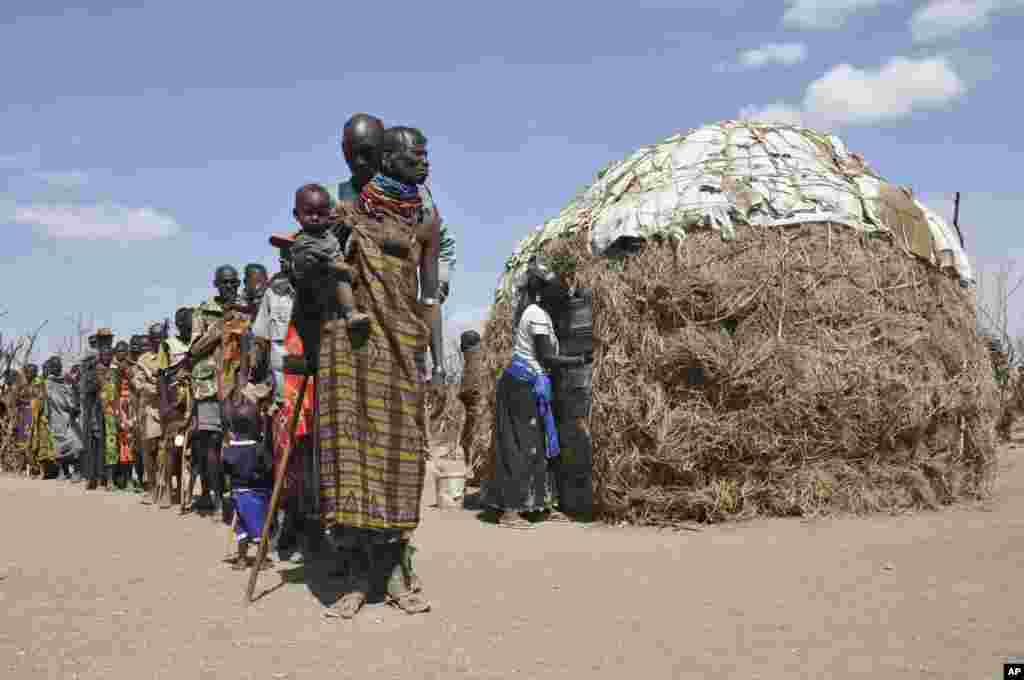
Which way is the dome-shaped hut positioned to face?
to the viewer's left

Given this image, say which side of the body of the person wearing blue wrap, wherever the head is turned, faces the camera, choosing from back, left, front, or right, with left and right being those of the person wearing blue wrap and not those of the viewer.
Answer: right

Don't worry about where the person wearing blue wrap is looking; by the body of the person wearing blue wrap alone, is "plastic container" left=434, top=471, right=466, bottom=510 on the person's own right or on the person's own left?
on the person's own left

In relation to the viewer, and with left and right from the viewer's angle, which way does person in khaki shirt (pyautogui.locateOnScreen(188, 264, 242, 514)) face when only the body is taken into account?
facing the viewer and to the right of the viewer

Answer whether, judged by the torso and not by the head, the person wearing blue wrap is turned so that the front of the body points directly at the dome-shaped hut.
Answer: yes

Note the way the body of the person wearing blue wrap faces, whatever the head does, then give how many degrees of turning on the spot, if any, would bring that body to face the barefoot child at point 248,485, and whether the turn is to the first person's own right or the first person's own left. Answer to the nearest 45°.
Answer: approximately 135° to the first person's own right

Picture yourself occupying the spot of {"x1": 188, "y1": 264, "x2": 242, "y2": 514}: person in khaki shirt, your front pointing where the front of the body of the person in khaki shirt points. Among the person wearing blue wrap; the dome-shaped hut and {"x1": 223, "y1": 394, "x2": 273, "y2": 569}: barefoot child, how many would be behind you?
0

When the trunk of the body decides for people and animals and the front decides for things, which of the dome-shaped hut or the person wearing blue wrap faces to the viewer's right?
the person wearing blue wrap

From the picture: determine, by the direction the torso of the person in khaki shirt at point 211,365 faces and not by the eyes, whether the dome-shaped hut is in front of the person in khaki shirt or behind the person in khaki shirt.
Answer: in front

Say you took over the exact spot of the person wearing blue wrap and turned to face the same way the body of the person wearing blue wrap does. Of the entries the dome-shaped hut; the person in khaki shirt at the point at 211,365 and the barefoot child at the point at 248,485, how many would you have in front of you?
1

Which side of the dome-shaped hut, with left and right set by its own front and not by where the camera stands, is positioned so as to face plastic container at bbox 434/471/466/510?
front
